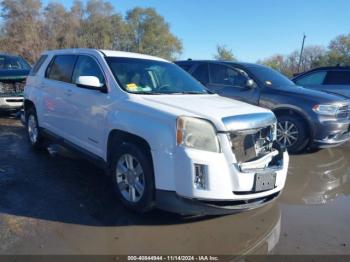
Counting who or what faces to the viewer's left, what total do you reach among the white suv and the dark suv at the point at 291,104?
0

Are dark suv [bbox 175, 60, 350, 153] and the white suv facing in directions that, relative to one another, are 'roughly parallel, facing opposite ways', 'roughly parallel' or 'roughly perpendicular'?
roughly parallel

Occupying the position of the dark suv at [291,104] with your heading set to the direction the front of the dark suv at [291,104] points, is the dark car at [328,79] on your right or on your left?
on your left

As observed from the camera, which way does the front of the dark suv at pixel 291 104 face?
facing the viewer and to the right of the viewer

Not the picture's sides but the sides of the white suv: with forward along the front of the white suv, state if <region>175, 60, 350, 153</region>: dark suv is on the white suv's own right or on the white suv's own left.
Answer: on the white suv's own left

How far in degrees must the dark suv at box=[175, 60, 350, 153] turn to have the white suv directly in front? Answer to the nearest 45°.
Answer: approximately 90° to its right
